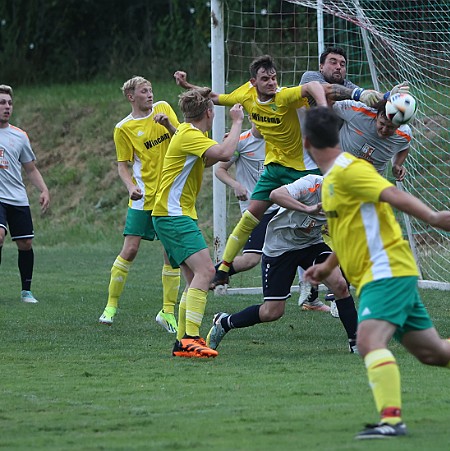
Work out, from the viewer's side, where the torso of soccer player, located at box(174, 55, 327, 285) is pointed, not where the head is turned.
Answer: toward the camera

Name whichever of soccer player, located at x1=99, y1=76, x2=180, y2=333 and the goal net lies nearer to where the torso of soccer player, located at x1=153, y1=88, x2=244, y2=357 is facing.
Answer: the goal net

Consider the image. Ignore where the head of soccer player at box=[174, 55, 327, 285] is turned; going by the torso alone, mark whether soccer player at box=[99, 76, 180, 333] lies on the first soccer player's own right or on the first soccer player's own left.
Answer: on the first soccer player's own right

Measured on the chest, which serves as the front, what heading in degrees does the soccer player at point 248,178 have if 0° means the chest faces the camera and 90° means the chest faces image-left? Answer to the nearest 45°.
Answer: approximately 315°

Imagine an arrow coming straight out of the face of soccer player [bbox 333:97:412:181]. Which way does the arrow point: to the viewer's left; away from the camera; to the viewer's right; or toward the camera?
toward the camera

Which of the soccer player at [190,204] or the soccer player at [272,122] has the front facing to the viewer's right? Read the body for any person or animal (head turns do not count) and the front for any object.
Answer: the soccer player at [190,204]

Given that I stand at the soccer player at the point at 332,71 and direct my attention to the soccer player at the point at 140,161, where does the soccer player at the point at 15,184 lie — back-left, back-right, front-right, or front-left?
front-right

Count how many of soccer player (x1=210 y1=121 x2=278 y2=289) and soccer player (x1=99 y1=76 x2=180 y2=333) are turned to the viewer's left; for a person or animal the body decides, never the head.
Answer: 0

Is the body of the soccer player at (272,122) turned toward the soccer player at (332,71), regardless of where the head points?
no

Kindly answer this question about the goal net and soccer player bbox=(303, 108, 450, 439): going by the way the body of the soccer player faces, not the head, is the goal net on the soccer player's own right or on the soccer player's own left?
on the soccer player's own right

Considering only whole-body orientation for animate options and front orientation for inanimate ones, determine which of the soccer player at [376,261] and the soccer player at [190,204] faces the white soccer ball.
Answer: the soccer player at [190,204]

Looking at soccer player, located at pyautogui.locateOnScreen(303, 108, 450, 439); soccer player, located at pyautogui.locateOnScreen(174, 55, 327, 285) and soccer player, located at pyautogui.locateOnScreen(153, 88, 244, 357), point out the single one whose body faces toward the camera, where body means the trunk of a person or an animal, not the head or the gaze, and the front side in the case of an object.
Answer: soccer player, located at pyautogui.locateOnScreen(174, 55, 327, 285)

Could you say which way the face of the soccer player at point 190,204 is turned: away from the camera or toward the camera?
away from the camera

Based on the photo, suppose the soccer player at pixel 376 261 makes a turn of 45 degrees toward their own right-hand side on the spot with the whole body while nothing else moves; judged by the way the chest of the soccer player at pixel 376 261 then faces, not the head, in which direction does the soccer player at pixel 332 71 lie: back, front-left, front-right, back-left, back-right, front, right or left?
front-right

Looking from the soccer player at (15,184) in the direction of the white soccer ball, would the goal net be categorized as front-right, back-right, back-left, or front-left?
front-left

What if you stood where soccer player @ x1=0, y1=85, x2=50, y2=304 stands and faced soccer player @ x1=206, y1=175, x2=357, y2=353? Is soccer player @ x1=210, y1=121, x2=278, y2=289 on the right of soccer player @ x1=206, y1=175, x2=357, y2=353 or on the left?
left

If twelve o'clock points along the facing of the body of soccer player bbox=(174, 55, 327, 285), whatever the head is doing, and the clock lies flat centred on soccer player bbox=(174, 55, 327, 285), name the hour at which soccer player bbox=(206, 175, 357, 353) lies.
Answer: soccer player bbox=(206, 175, 357, 353) is roughly at 12 o'clock from soccer player bbox=(174, 55, 327, 285).
